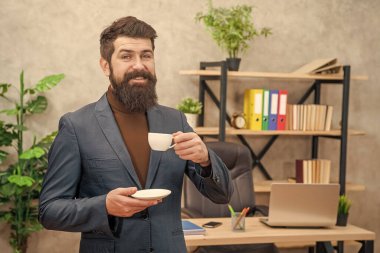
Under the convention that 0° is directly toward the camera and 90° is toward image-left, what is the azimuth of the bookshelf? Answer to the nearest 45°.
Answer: approximately 0°

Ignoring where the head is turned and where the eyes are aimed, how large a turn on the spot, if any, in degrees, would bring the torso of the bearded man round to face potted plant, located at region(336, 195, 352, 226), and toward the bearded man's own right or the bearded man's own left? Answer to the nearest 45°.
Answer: approximately 90° to the bearded man's own left

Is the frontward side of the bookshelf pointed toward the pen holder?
yes

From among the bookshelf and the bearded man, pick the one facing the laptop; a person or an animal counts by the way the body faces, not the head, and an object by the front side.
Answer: the bookshelf

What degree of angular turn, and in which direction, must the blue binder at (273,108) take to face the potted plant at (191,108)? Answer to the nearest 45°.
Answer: approximately 90° to its right

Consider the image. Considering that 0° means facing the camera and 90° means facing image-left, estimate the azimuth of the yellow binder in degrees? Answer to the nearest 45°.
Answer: approximately 0°

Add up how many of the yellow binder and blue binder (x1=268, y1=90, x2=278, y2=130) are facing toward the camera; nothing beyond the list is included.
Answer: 2

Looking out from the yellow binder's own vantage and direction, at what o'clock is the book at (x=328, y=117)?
The book is roughly at 8 o'clock from the yellow binder.

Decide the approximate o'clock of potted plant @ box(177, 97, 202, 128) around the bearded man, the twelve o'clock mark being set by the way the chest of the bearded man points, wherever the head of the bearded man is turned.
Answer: The potted plant is roughly at 8 o'clock from the bearded man.
